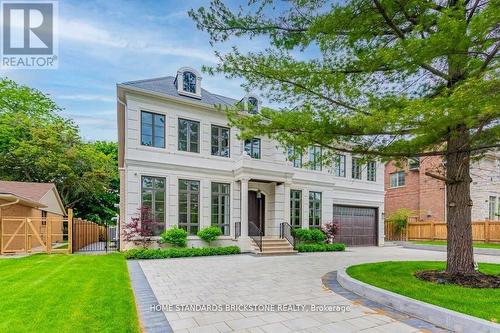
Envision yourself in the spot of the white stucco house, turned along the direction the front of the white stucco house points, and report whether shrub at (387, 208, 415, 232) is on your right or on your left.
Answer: on your left

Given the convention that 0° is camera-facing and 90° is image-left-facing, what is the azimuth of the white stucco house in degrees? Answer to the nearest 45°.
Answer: approximately 315°
